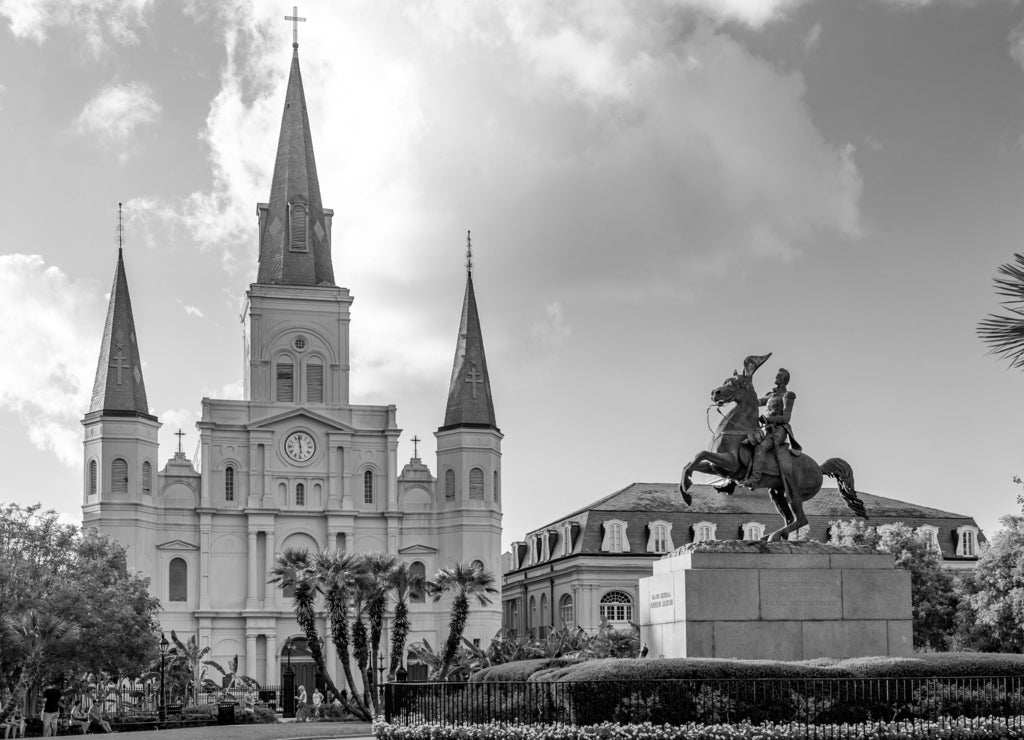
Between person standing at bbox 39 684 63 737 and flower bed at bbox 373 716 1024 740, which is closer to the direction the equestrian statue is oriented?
the person standing

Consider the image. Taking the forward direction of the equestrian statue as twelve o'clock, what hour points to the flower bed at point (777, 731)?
The flower bed is roughly at 9 o'clock from the equestrian statue.

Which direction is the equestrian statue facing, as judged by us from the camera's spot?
facing to the left of the viewer

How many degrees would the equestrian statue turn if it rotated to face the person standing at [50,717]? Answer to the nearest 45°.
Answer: approximately 45° to its right

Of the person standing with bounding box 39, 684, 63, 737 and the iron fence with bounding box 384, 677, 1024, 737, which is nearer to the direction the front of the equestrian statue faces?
the person standing

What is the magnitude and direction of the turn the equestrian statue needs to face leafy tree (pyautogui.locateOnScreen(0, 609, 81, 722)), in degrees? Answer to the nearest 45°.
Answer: approximately 45° to its right

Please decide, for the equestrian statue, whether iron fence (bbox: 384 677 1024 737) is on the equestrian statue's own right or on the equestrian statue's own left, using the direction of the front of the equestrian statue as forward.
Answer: on the equestrian statue's own left
